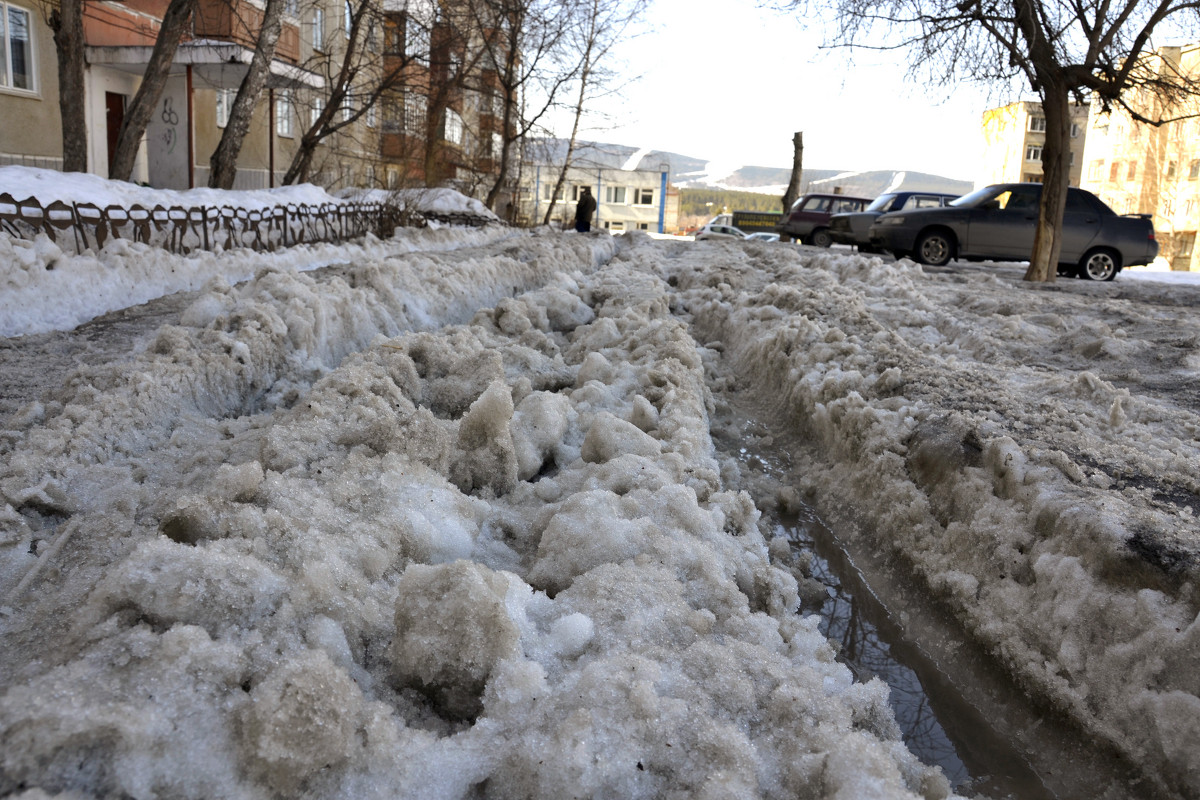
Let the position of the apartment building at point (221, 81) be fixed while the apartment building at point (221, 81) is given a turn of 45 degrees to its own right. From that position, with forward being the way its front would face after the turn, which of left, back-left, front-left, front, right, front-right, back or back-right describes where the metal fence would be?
front

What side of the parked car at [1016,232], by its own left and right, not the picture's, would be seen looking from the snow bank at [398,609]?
left

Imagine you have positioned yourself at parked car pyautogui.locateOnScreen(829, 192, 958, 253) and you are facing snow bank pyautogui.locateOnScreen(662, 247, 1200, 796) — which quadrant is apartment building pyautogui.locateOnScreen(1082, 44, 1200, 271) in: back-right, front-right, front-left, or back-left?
back-left

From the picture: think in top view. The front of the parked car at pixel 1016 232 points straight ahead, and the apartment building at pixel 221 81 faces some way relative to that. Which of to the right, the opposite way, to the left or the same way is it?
the opposite way

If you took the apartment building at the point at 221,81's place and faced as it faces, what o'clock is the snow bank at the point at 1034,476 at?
The snow bank is roughly at 1 o'clock from the apartment building.

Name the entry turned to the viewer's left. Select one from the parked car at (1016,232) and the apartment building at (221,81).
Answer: the parked car

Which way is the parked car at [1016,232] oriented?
to the viewer's left
